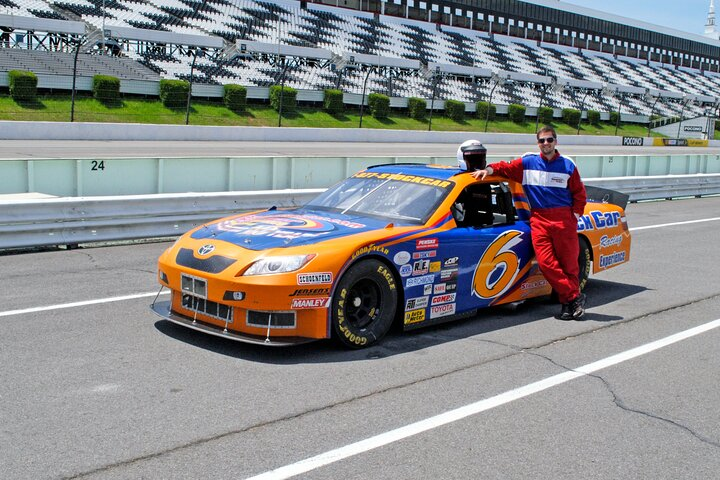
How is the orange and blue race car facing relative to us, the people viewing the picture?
facing the viewer and to the left of the viewer

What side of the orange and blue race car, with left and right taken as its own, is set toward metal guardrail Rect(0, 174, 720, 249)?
right

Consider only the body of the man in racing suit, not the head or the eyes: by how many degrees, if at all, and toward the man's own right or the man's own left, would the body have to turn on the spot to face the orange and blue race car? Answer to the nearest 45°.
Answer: approximately 45° to the man's own right

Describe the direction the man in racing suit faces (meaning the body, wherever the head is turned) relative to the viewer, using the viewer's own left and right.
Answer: facing the viewer

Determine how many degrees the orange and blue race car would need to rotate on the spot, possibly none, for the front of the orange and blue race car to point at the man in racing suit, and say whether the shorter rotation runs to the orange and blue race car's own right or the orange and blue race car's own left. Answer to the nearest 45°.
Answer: approximately 180°

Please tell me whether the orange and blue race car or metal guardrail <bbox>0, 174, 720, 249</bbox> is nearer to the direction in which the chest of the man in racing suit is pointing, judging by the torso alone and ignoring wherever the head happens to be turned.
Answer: the orange and blue race car
